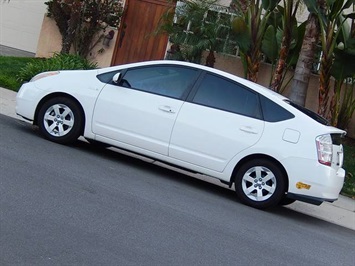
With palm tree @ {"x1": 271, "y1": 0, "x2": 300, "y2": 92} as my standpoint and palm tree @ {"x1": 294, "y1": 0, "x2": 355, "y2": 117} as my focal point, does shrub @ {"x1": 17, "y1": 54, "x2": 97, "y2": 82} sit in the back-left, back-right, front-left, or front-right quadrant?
back-right

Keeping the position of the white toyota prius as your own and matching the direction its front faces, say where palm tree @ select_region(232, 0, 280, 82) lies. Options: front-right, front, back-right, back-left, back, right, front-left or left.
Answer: right

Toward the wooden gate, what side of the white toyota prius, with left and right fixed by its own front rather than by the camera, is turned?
right

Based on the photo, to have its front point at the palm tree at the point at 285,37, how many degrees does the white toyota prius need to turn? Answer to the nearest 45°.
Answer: approximately 90° to its right

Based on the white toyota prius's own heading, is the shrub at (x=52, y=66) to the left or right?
on its right

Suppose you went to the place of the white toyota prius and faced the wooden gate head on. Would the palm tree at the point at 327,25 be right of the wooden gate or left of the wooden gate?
right

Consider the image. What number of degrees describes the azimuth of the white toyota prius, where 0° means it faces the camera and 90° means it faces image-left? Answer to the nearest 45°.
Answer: approximately 90°
